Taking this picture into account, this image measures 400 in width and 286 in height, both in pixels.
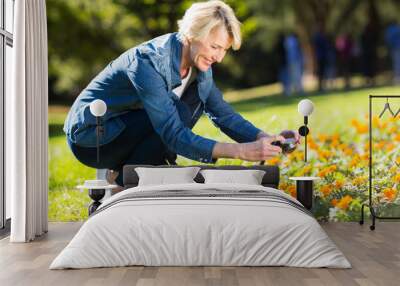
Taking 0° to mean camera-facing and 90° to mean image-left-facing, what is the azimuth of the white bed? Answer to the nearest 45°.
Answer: approximately 0°

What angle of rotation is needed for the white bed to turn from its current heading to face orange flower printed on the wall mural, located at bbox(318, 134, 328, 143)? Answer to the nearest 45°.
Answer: approximately 135° to its left
